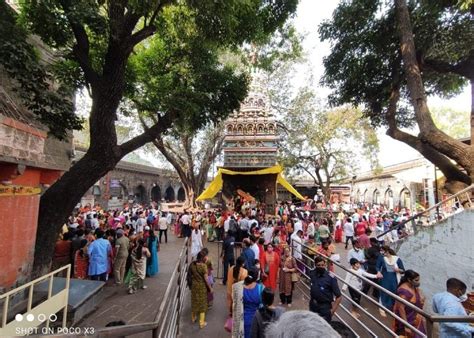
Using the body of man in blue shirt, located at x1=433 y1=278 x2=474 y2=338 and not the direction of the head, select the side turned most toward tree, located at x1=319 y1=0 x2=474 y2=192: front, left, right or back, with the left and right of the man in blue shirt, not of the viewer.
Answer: left

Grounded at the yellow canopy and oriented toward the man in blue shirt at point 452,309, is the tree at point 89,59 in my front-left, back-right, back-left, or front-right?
front-right

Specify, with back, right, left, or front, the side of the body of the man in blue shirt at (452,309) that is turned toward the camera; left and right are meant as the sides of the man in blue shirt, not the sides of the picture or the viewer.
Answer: right

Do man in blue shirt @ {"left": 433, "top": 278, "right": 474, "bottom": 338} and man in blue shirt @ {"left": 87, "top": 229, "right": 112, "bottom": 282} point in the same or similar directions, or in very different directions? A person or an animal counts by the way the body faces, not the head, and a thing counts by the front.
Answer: very different directions

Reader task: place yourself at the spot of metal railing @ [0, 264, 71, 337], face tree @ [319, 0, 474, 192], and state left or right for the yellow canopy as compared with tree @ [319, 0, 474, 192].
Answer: left

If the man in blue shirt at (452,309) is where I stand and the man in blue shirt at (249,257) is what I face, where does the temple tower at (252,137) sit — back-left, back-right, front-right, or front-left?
front-right

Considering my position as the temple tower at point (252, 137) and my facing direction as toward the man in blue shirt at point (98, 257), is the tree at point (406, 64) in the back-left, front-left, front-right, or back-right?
front-left
